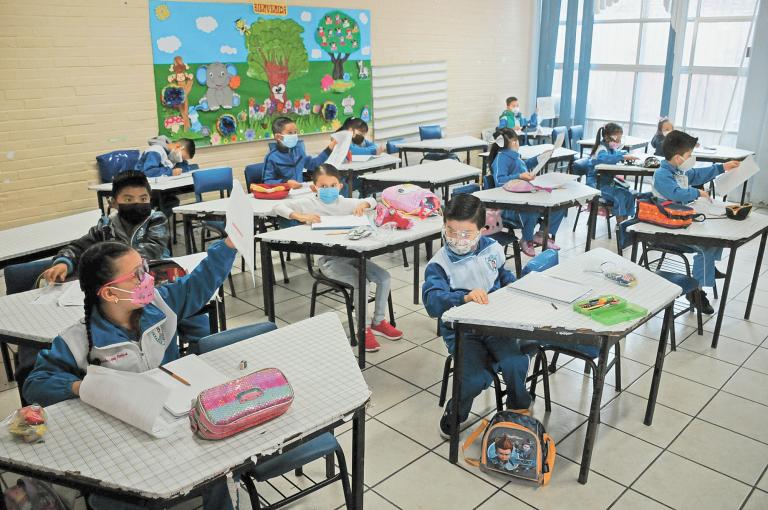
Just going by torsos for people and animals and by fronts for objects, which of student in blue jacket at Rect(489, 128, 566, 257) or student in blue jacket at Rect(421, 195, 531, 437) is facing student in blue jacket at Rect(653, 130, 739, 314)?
student in blue jacket at Rect(489, 128, 566, 257)

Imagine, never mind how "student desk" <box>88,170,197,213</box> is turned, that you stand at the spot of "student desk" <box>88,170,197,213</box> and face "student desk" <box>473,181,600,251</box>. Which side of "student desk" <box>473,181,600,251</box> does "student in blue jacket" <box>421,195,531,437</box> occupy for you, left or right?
right

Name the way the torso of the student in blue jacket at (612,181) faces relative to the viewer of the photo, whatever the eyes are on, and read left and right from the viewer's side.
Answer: facing the viewer and to the right of the viewer

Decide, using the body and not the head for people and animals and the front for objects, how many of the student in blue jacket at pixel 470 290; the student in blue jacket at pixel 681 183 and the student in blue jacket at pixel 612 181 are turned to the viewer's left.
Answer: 0

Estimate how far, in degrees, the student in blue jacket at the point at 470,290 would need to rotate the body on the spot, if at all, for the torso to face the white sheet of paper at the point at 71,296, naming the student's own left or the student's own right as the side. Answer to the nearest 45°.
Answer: approximately 90° to the student's own right

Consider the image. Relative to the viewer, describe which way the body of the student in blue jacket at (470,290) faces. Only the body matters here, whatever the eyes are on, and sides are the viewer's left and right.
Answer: facing the viewer

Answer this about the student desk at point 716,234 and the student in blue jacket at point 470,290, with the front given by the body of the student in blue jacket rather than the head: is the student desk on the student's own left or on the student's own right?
on the student's own left

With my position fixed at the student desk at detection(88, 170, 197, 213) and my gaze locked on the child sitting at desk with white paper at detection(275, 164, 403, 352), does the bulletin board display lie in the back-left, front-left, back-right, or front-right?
back-left

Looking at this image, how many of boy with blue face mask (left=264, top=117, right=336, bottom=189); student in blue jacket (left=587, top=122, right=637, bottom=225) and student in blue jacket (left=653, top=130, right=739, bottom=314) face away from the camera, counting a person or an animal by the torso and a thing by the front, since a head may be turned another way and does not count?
0

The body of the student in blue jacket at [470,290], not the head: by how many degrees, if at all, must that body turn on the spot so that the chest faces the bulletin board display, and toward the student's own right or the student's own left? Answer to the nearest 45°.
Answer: approximately 135° to the student's own right

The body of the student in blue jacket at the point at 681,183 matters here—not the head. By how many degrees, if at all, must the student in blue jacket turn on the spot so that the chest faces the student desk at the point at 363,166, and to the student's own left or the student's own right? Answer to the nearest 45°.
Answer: approximately 135° to the student's own right
